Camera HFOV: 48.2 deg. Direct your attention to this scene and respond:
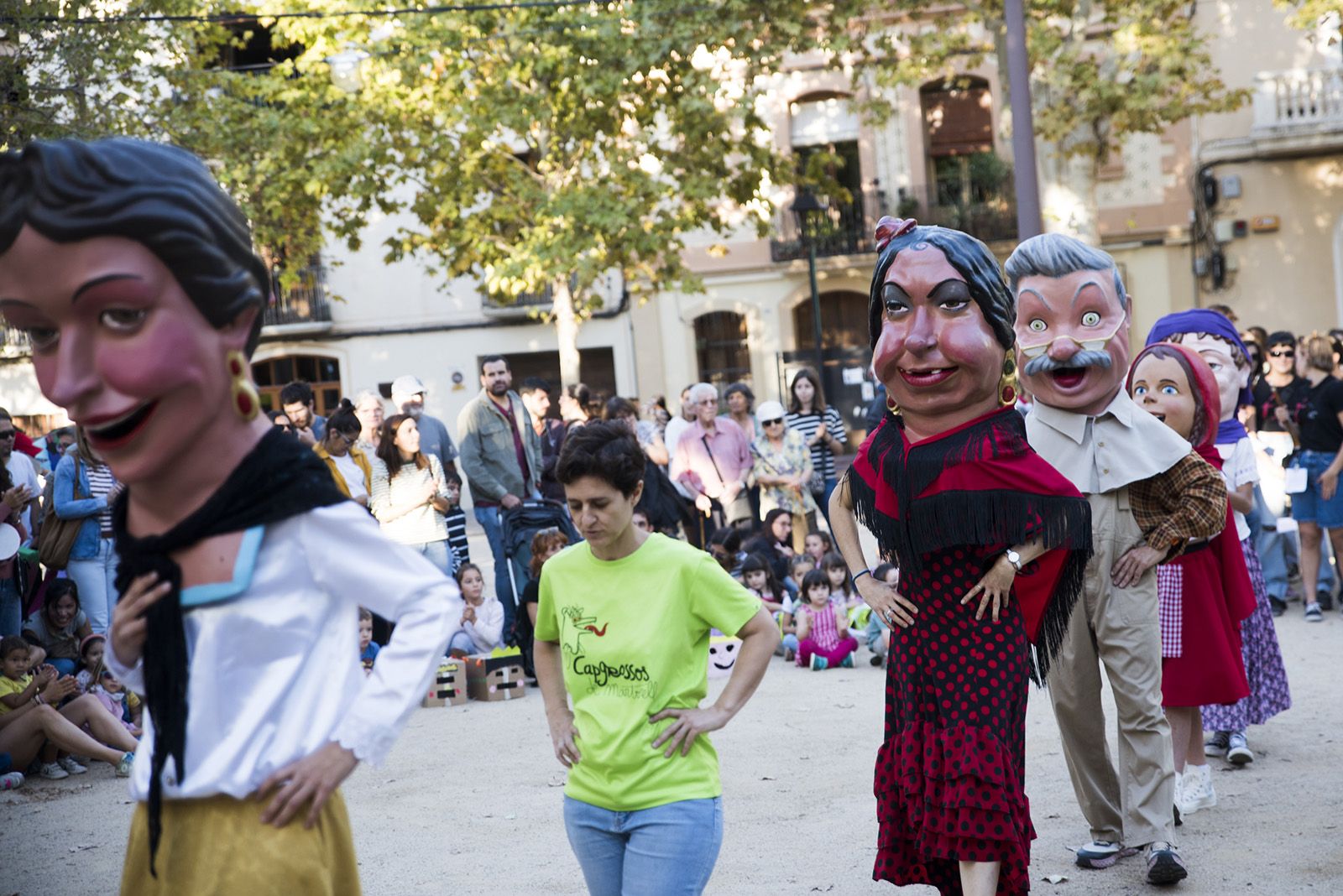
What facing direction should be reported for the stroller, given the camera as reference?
facing the viewer and to the right of the viewer

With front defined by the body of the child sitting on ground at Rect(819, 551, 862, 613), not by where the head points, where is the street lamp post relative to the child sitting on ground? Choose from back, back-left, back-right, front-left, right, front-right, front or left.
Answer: back

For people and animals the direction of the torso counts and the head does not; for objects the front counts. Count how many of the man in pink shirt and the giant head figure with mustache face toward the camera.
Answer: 2

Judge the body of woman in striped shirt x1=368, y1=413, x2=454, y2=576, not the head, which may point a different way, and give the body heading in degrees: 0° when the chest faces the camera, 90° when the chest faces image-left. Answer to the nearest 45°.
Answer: approximately 315°

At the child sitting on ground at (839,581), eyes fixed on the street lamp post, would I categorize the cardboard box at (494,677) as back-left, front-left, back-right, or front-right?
back-left

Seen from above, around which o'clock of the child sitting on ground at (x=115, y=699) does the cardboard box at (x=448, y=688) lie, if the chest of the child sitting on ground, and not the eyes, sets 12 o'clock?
The cardboard box is roughly at 10 o'clock from the child sitting on ground.

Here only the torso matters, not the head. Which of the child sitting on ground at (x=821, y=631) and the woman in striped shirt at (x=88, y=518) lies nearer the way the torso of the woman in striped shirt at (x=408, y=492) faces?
the child sitting on ground

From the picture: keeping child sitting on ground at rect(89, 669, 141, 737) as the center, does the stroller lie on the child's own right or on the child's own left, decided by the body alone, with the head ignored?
on the child's own left

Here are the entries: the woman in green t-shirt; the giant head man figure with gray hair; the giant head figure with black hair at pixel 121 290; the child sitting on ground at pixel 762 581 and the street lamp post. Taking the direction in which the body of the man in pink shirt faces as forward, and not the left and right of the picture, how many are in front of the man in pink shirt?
4

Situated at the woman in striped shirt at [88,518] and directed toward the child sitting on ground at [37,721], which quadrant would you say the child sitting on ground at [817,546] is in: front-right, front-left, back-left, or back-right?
back-left
